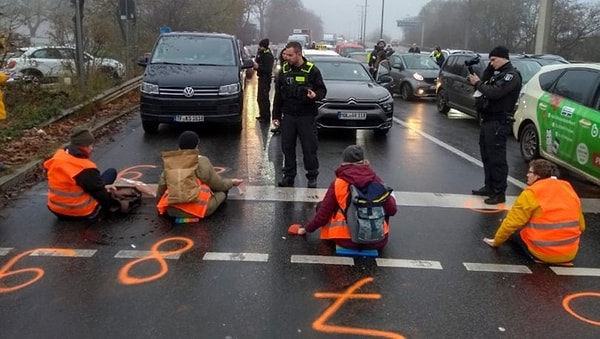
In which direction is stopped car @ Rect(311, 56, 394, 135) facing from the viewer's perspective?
toward the camera

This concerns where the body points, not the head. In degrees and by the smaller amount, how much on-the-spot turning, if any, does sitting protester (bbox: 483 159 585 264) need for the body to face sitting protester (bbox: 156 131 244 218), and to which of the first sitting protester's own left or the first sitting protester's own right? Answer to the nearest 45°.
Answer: approximately 45° to the first sitting protester's own left

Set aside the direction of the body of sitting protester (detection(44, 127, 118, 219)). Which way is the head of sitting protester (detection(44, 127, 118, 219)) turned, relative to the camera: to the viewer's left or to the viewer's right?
to the viewer's right

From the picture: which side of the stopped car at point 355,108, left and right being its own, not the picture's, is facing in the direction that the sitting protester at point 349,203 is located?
front

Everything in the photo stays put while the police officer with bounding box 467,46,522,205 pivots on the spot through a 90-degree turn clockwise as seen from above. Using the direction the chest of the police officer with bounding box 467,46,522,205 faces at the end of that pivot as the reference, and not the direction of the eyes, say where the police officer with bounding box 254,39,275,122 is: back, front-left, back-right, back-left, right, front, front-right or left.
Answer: front-left

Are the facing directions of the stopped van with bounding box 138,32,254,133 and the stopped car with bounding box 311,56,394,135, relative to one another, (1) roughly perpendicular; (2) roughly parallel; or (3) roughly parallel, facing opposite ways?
roughly parallel

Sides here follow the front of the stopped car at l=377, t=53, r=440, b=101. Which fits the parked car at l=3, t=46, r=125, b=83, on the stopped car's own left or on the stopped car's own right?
on the stopped car's own right

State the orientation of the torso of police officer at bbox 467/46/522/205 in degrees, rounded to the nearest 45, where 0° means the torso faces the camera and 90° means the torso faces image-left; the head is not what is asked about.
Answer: approximately 90°

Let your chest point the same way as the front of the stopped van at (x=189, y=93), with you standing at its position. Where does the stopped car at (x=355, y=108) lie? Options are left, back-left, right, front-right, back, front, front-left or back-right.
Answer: left

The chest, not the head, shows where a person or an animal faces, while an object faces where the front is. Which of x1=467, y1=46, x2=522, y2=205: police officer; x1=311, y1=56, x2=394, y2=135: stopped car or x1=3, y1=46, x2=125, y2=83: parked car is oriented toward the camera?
x1=311, y1=56, x2=394, y2=135: stopped car

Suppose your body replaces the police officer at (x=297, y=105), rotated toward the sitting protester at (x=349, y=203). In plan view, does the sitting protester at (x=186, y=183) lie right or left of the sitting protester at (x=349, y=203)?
right

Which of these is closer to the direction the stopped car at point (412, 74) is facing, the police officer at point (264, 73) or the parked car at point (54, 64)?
the police officer

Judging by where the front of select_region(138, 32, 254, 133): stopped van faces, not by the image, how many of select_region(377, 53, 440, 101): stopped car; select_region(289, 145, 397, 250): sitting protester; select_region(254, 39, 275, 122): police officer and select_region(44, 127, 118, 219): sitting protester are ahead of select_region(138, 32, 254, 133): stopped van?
2

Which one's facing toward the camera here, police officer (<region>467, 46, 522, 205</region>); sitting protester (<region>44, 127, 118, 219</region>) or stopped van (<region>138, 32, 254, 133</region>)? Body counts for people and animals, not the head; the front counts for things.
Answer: the stopped van
